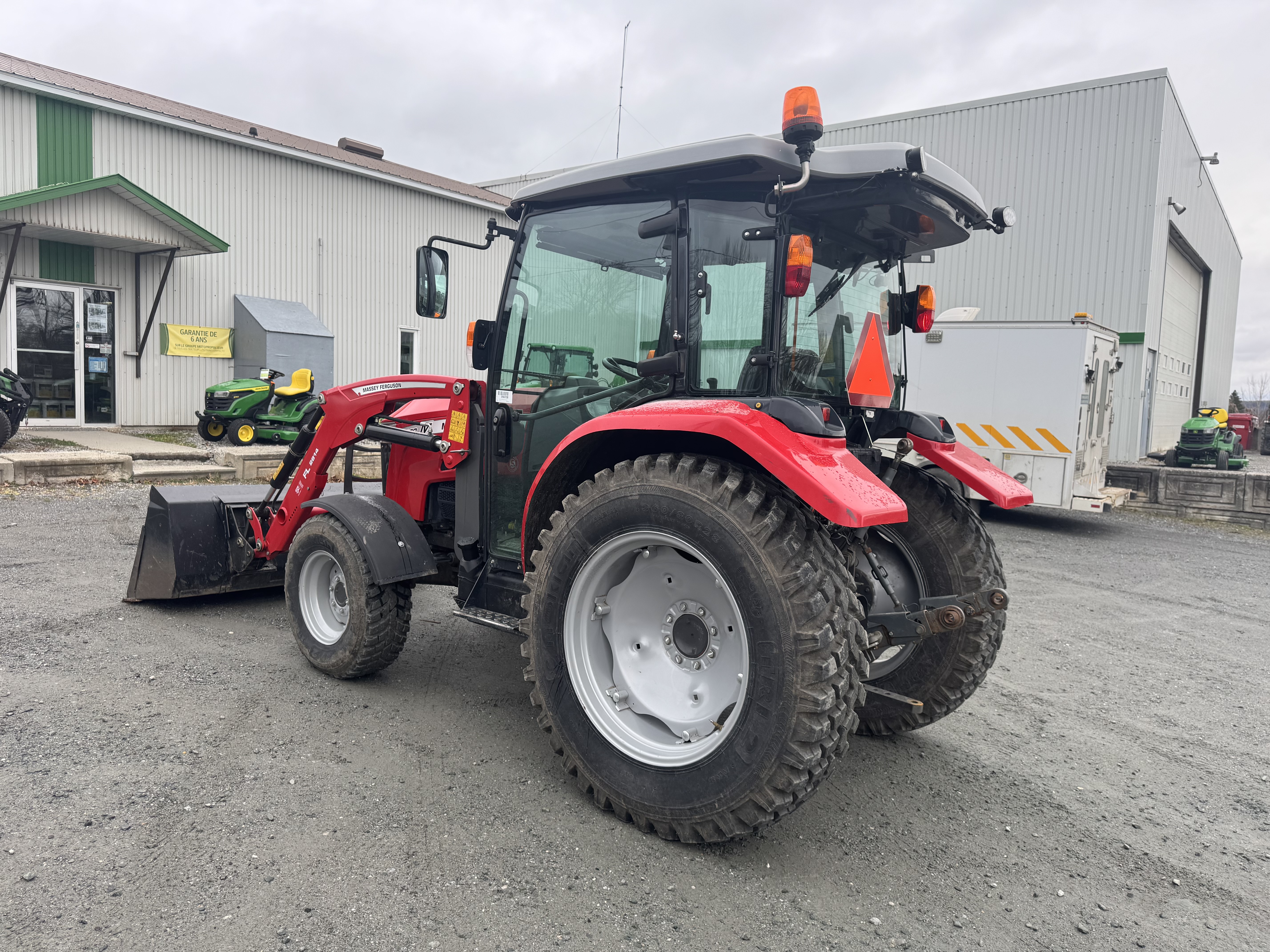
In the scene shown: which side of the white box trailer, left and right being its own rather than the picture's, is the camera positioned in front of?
left

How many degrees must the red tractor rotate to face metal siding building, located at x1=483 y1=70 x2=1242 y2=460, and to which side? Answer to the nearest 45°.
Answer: approximately 90° to its right

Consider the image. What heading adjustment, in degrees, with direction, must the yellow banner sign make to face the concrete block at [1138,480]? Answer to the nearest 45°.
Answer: approximately 45° to its left

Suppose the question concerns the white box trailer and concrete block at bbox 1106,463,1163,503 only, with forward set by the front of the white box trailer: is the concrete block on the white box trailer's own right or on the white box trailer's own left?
on the white box trailer's own right

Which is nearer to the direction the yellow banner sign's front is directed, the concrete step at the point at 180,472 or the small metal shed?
the concrete step

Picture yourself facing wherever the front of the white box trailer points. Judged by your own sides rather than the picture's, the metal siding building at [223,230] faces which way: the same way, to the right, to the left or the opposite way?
the opposite way

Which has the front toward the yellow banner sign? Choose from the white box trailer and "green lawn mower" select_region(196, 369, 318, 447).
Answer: the white box trailer

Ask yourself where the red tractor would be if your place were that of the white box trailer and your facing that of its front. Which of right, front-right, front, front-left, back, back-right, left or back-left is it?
left

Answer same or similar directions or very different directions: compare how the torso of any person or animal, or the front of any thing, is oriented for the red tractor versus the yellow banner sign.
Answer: very different directions

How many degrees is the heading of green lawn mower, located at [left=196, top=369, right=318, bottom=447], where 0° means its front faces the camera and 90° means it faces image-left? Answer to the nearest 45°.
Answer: approximately 45°

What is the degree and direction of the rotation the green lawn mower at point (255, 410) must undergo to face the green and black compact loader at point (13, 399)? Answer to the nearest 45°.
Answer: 0° — it already faces it

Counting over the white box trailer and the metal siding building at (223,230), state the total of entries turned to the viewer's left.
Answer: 1

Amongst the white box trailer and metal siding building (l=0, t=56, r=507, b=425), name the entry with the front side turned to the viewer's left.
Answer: the white box trailer

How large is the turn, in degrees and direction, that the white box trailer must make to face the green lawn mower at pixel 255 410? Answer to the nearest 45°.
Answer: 0° — it already faces it
